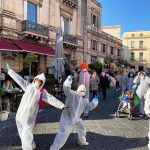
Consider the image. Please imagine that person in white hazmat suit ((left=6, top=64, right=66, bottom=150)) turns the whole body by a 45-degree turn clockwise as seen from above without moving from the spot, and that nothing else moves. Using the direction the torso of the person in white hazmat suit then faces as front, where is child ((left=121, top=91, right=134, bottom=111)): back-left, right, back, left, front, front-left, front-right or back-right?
back

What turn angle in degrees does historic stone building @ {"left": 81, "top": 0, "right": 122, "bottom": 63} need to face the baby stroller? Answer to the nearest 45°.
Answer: approximately 45° to its right

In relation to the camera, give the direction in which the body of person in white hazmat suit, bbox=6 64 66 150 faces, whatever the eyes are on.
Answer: toward the camera

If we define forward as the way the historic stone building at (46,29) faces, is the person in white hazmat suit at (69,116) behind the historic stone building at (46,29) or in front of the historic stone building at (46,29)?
in front

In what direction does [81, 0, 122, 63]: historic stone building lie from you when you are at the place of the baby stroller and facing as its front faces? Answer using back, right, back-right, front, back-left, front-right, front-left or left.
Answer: back-right

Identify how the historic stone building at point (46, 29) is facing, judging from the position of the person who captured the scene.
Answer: facing the viewer and to the right of the viewer

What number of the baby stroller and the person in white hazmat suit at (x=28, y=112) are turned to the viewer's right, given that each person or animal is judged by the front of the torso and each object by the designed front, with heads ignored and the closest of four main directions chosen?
0

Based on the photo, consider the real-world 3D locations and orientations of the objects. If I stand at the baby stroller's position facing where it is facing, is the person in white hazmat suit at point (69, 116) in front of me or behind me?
in front

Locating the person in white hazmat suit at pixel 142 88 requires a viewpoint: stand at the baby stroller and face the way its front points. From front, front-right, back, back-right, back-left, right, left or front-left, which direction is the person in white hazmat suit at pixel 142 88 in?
back

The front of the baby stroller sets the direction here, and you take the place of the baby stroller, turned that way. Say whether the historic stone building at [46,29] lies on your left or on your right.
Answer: on your right

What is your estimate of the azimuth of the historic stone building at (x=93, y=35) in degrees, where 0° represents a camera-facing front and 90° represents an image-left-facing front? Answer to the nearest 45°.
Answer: approximately 315°
